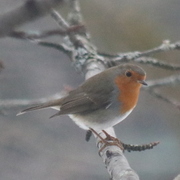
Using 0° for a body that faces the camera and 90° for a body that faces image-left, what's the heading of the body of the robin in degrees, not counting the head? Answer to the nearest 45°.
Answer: approximately 270°
